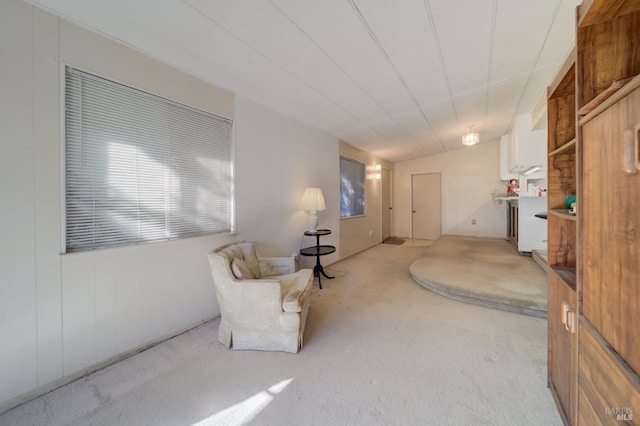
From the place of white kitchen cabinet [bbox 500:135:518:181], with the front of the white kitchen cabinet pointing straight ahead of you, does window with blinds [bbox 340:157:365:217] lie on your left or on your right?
on your right

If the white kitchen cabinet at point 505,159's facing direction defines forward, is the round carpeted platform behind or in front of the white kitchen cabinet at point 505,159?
in front

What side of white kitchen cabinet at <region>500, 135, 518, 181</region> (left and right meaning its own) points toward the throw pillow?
front
